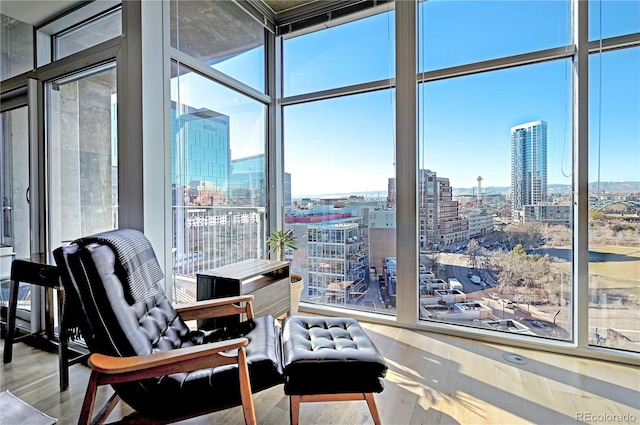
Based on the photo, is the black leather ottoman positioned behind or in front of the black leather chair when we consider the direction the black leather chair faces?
in front

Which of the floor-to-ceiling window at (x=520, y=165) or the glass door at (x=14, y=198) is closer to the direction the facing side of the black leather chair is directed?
the floor-to-ceiling window

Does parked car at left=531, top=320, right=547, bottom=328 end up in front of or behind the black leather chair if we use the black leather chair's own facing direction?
in front

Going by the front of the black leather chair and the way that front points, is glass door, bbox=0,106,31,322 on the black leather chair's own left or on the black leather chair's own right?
on the black leather chair's own left

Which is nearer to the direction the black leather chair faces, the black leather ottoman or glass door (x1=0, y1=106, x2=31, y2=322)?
the black leather ottoman

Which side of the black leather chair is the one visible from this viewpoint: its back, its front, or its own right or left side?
right

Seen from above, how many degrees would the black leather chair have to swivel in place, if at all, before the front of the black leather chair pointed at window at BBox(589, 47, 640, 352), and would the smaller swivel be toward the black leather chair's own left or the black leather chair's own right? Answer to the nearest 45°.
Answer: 0° — it already faces it

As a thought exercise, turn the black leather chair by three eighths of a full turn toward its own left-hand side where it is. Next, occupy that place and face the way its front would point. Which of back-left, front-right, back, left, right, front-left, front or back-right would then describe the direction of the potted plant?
right

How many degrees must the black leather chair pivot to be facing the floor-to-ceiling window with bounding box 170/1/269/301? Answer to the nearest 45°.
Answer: approximately 90° to its left

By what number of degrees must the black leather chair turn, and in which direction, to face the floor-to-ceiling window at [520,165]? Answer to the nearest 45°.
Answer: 0° — it already faces it
